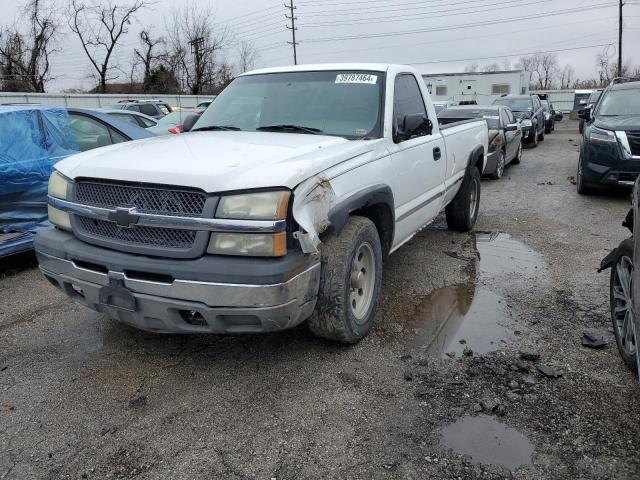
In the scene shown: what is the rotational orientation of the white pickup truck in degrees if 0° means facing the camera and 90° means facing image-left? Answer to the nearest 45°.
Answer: approximately 45°

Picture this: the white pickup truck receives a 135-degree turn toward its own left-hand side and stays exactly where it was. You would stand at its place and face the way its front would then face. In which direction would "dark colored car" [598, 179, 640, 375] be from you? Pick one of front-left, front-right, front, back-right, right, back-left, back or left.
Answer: front

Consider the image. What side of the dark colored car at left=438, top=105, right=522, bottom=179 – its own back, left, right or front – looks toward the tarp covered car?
front

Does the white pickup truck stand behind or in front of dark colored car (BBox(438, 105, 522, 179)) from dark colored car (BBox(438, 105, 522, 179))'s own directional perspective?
in front

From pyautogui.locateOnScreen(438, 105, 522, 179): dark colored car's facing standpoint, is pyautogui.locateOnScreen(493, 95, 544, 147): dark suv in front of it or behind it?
behind

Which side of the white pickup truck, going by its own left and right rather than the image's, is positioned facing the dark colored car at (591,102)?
back

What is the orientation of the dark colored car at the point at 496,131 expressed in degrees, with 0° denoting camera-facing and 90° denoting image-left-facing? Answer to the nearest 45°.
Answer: approximately 45°

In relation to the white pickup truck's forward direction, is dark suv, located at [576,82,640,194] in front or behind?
behind

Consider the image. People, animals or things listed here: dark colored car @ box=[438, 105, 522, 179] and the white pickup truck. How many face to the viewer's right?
0

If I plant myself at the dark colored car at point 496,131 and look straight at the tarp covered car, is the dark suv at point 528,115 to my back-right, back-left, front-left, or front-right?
back-right

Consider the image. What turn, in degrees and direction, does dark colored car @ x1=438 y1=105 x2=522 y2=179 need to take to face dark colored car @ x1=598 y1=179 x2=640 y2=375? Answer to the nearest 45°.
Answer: approximately 45° to its left
